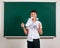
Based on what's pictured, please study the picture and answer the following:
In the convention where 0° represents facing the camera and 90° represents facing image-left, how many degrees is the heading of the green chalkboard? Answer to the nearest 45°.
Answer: approximately 0°
